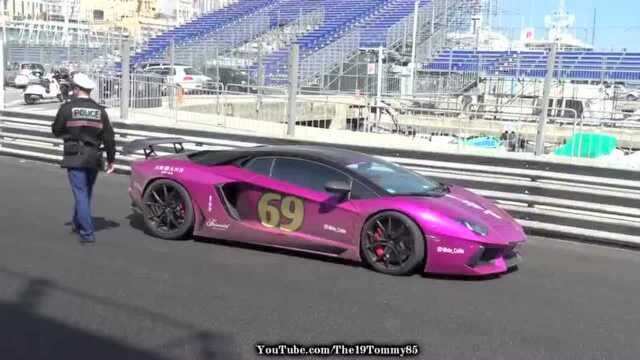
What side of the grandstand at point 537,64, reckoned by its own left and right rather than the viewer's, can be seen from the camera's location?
front

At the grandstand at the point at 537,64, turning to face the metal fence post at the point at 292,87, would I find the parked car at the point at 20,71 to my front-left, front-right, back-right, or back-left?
front-right

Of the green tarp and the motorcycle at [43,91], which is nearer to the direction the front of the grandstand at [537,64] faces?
the green tarp

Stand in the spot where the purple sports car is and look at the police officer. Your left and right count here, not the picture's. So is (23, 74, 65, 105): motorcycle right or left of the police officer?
right

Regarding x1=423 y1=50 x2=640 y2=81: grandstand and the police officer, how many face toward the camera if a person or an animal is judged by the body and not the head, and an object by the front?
1

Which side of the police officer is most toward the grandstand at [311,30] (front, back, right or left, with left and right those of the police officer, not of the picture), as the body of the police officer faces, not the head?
front

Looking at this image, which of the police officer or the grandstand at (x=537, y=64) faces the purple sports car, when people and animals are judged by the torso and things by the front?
the grandstand

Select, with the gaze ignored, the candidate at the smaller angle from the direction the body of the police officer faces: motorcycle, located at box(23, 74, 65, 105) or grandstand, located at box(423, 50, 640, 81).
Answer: the motorcycle

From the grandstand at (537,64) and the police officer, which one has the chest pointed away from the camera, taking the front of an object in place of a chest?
the police officer

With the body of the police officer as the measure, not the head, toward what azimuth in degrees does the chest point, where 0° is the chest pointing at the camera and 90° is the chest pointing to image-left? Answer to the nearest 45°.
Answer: approximately 180°

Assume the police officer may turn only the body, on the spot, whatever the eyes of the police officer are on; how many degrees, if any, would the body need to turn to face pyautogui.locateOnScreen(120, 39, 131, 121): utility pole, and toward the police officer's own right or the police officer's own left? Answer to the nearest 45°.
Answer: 0° — they already face it

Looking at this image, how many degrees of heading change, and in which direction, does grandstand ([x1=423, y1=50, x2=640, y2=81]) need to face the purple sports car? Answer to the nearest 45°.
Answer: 0° — it already faces it

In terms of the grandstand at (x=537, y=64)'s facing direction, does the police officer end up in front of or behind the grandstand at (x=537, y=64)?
in front
